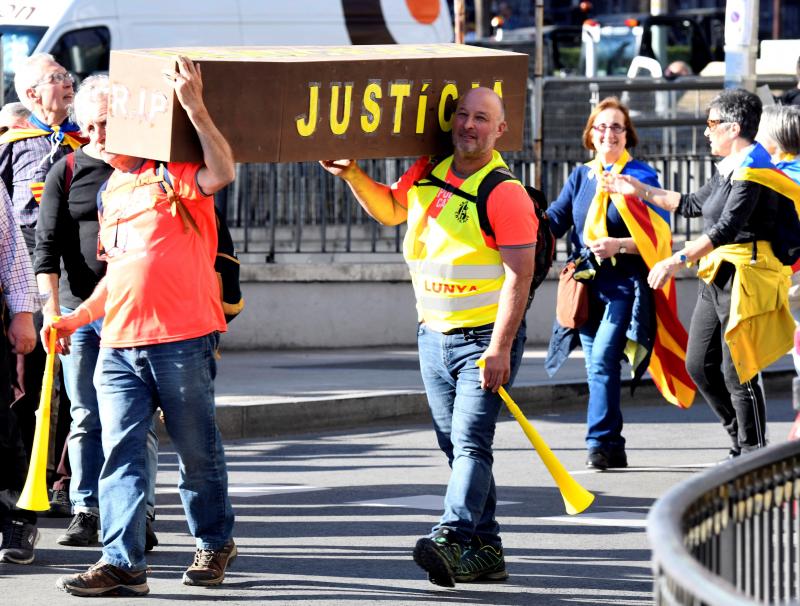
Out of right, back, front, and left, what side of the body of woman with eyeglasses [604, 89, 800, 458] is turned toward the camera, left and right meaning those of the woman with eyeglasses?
left

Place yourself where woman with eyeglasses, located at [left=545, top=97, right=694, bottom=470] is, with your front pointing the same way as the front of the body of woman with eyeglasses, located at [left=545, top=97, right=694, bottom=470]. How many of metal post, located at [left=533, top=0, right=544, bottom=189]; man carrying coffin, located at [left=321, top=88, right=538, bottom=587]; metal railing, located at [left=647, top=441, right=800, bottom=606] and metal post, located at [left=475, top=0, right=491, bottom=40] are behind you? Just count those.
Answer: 2

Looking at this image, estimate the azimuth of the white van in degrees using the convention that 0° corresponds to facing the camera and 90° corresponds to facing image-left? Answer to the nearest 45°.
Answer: approximately 45°

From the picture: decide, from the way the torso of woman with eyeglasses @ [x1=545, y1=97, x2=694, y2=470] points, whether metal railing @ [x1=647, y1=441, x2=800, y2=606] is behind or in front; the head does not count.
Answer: in front

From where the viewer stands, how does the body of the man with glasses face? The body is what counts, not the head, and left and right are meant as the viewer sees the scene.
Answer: facing the viewer and to the right of the viewer

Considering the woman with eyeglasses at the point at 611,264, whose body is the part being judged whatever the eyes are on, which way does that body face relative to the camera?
toward the camera

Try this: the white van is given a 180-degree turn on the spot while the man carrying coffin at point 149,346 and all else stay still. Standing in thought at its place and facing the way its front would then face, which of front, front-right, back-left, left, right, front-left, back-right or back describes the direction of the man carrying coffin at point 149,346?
back-right

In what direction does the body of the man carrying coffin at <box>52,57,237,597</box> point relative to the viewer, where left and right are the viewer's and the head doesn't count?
facing the viewer and to the left of the viewer

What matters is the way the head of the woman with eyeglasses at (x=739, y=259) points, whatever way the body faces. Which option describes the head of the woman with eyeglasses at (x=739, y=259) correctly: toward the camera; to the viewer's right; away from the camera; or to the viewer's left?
to the viewer's left

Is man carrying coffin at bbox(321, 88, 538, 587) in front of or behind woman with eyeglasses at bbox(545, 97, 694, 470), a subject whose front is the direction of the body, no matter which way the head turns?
in front

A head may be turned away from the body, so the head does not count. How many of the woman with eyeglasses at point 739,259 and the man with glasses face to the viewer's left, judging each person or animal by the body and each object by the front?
1

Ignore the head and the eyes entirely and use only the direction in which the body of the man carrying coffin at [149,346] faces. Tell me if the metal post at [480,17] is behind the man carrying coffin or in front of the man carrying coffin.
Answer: behind

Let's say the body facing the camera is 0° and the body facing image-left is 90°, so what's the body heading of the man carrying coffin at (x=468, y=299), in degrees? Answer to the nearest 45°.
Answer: approximately 45°

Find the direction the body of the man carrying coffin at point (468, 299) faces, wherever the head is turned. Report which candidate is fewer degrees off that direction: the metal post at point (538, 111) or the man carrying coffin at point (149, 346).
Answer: the man carrying coffin

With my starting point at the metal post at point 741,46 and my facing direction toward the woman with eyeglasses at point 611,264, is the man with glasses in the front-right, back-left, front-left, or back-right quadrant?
front-right

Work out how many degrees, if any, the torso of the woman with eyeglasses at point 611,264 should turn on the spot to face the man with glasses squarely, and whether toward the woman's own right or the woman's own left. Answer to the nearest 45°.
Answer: approximately 45° to the woman's own right
